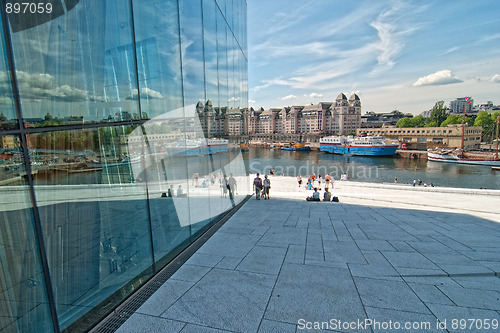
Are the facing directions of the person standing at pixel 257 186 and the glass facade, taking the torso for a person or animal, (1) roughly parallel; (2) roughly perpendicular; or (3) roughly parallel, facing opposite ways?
roughly perpendicular

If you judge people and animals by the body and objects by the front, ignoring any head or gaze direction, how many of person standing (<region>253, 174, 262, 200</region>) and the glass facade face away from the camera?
1

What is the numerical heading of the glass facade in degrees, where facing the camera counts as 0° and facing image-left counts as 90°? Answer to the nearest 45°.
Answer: approximately 315°

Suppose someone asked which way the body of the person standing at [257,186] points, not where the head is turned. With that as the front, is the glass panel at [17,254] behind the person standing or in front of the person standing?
behind

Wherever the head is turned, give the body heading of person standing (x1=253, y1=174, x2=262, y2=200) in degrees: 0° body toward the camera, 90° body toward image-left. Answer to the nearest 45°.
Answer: approximately 180°

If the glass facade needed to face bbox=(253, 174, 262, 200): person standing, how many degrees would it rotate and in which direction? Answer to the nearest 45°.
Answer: approximately 90° to its left

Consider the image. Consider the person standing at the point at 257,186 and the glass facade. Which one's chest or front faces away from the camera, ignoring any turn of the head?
the person standing

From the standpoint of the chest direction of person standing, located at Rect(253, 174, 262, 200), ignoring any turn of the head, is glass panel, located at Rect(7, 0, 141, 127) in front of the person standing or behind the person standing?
behind
